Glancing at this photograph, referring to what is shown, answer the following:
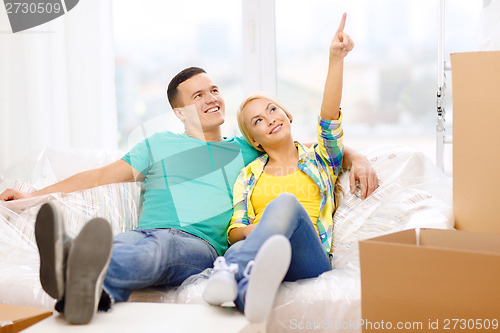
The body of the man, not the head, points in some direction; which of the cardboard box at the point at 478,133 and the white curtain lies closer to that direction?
the cardboard box

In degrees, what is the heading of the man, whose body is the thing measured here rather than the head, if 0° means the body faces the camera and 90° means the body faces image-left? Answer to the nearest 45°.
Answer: approximately 0°

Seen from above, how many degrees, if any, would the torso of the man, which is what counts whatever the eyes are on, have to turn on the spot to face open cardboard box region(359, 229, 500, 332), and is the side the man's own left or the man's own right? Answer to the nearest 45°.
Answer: approximately 45° to the man's own left

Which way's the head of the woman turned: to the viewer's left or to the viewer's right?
to the viewer's right

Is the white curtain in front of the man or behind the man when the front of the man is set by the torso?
behind

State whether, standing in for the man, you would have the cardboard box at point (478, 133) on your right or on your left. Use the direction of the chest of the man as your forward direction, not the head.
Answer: on your left
